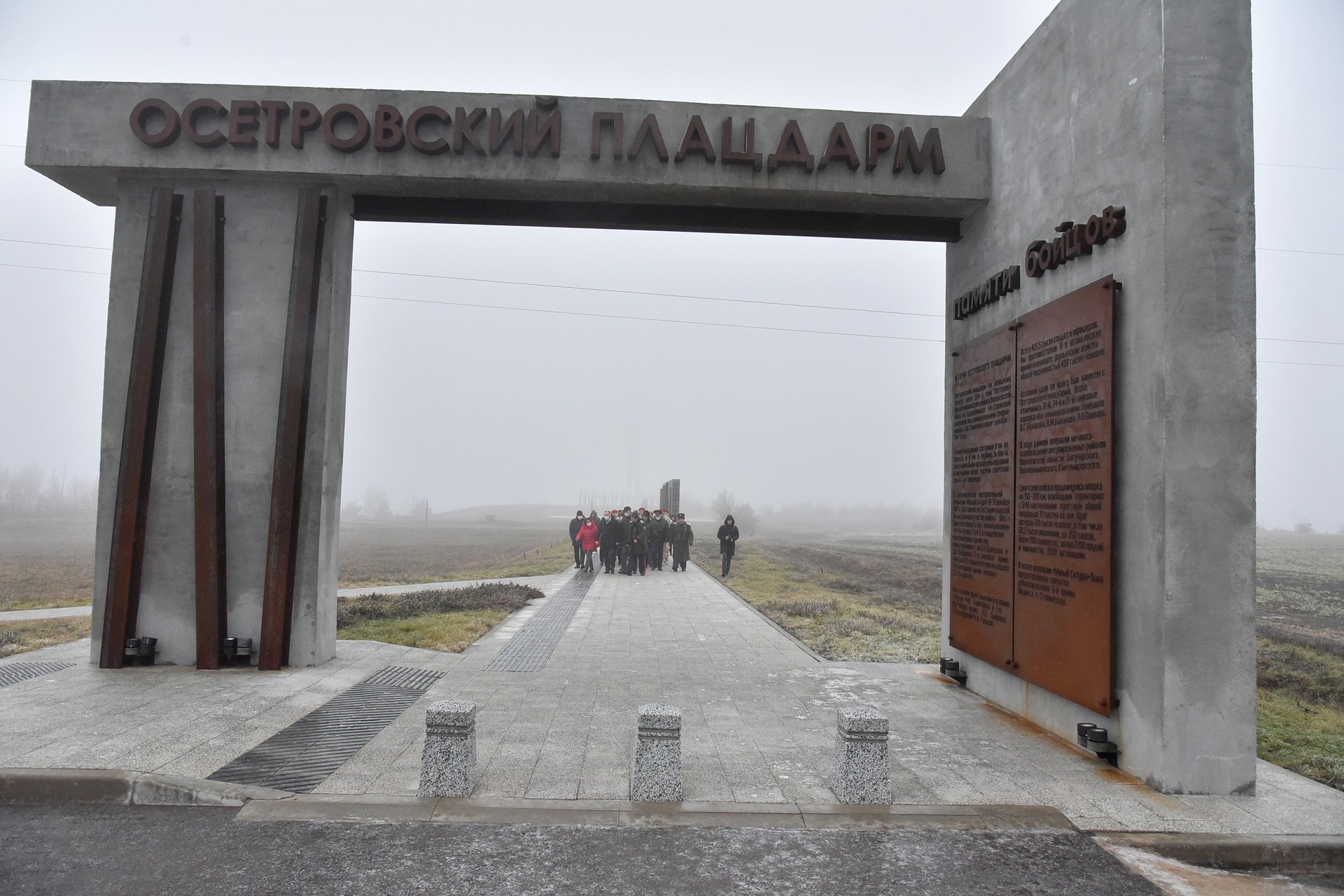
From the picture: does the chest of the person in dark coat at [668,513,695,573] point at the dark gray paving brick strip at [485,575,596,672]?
yes

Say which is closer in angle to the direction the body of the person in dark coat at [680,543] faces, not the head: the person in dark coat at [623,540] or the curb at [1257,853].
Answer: the curb

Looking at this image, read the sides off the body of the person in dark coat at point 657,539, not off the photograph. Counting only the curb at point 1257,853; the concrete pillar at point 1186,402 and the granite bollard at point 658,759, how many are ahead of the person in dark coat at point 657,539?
3

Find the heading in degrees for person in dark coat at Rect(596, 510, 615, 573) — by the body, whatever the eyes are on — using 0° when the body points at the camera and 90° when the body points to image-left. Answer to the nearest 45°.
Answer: approximately 0°

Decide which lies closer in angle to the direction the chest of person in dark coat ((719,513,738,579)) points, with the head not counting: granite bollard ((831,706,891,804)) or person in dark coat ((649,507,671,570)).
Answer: the granite bollard

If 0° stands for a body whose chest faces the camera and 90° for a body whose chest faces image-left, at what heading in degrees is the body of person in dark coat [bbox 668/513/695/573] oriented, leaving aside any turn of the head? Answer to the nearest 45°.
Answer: approximately 0°

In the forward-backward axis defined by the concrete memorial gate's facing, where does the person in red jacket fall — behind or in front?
behind

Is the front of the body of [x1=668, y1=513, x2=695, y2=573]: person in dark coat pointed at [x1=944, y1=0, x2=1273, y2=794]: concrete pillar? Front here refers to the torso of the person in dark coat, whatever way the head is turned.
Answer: yes

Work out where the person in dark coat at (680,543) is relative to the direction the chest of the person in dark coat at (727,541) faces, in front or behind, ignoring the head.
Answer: behind

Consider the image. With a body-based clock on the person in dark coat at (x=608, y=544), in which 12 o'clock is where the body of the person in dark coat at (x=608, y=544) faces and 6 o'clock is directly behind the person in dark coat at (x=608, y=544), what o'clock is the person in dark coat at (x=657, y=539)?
the person in dark coat at (x=657, y=539) is roughly at 8 o'clock from the person in dark coat at (x=608, y=544).
